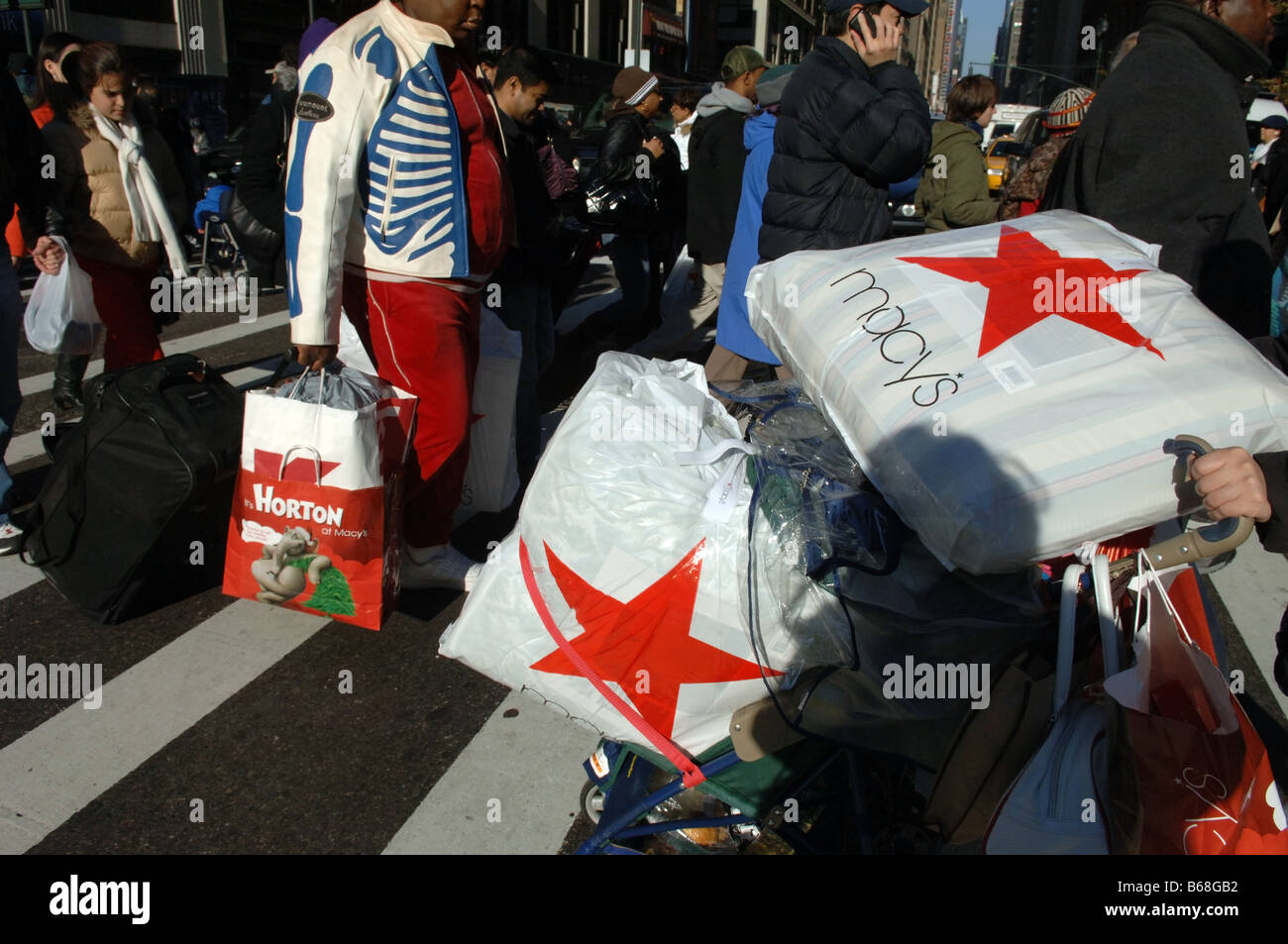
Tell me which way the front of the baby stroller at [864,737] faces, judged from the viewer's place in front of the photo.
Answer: facing to the left of the viewer

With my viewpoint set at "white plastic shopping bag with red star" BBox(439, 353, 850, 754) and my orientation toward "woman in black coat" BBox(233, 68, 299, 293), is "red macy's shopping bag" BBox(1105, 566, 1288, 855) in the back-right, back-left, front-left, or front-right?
back-right

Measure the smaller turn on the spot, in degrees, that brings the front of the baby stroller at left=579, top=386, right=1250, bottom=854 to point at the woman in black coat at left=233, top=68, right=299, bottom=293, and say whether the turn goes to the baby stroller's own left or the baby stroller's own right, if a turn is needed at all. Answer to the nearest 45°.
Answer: approximately 45° to the baby stroller's own right

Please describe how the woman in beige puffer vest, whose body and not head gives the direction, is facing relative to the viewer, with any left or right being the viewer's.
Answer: facing the viewer and to the right of the viewer

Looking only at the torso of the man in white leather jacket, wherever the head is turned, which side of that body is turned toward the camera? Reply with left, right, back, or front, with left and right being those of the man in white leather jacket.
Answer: right

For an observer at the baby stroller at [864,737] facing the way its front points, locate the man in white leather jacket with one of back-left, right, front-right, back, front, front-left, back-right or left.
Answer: front-right
